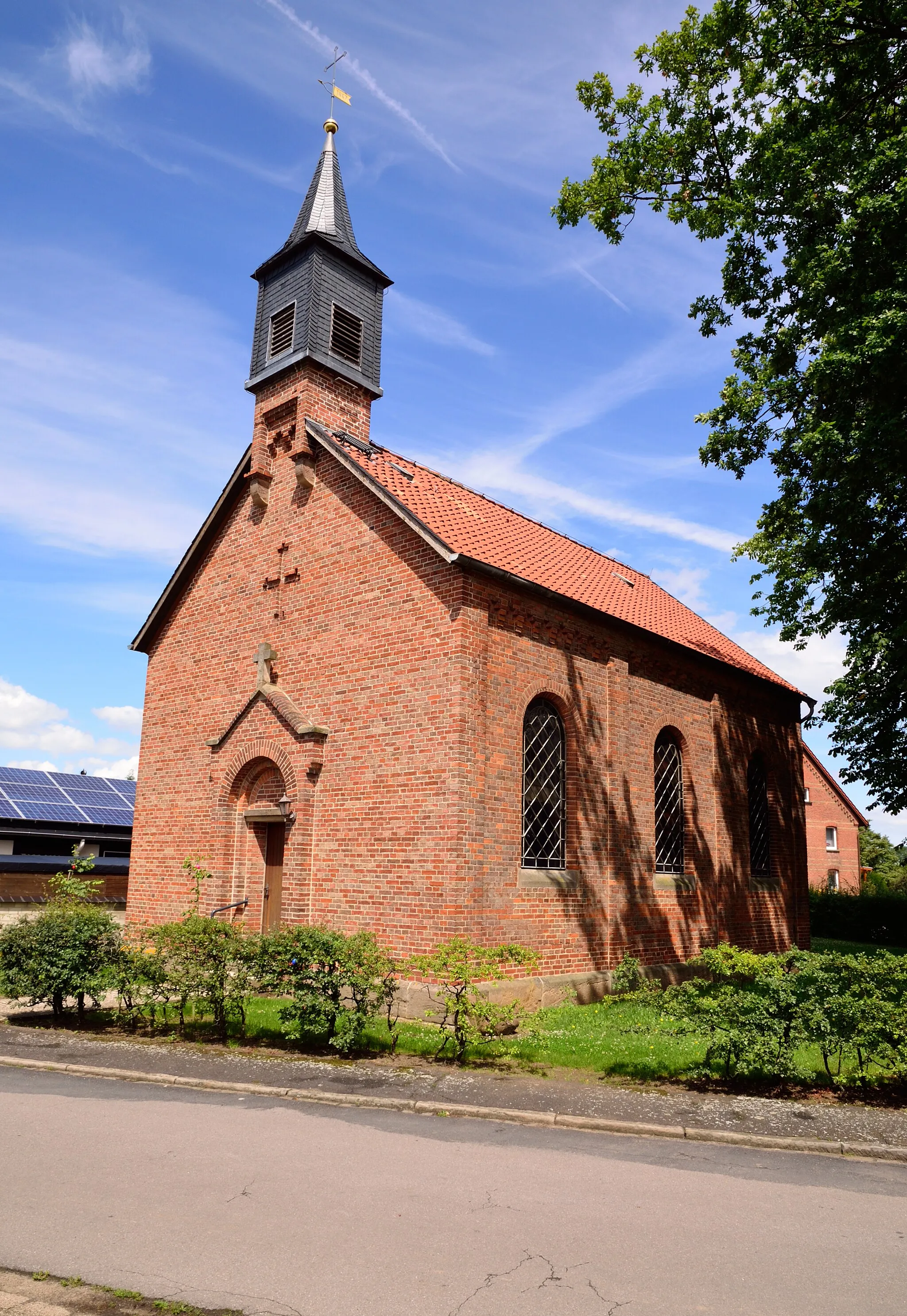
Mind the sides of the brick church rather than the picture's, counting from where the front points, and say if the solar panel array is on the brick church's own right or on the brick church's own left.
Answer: on the brick church's own right

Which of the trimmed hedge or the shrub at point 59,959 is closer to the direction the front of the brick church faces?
the shrub

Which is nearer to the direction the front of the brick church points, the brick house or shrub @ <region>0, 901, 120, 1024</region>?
the shrub

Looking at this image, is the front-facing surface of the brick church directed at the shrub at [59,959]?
yes

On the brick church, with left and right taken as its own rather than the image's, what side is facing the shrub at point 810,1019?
left

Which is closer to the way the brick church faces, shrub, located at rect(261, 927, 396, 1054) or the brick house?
the shrub

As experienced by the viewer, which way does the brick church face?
facing the viewer and to the left of the viewer

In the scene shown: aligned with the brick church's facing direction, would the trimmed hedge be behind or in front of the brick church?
behind
